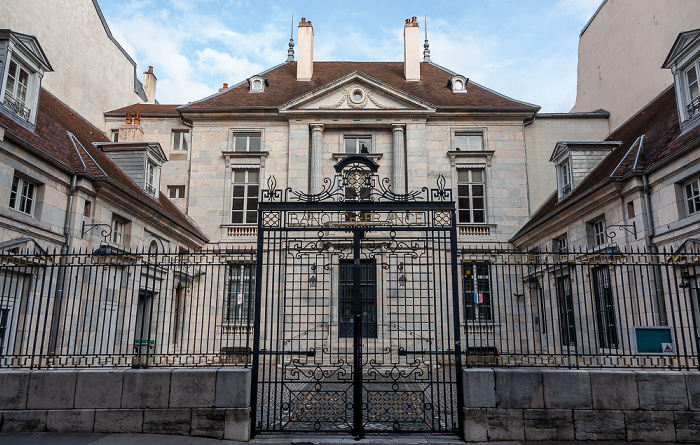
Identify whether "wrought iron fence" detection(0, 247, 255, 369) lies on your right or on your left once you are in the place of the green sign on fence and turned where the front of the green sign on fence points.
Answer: on your right

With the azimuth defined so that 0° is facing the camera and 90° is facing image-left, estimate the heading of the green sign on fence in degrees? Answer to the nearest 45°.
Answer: approximately 0°
